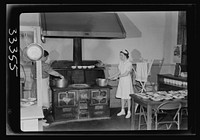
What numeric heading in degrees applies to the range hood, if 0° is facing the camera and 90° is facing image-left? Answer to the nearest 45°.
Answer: approximately 0°

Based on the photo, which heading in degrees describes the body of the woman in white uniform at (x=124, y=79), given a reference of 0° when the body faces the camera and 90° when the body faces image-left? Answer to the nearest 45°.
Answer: approximately 45°
